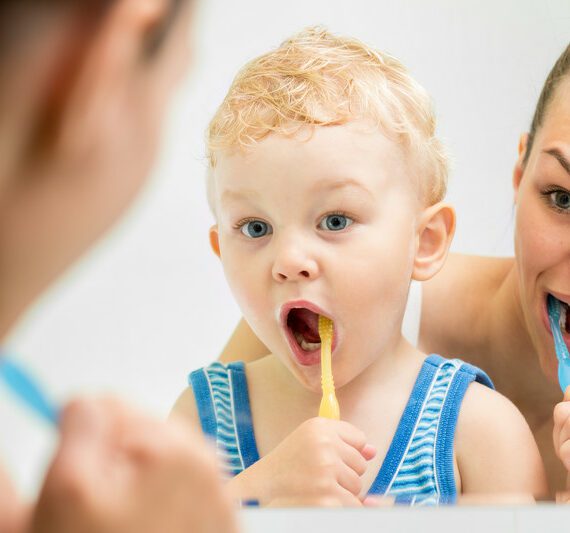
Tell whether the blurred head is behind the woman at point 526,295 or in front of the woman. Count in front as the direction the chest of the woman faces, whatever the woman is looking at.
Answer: in front

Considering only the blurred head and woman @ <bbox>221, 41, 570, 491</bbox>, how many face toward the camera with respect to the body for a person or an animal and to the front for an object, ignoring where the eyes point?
1

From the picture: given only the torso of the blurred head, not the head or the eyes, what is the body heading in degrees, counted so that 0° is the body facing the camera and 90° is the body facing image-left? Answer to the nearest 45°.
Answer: approximately 225°

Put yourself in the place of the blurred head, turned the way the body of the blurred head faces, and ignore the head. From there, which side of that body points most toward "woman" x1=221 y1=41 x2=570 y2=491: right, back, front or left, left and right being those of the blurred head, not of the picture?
front

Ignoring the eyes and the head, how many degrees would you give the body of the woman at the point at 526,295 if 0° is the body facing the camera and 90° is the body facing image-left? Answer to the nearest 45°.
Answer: approximately 0°
